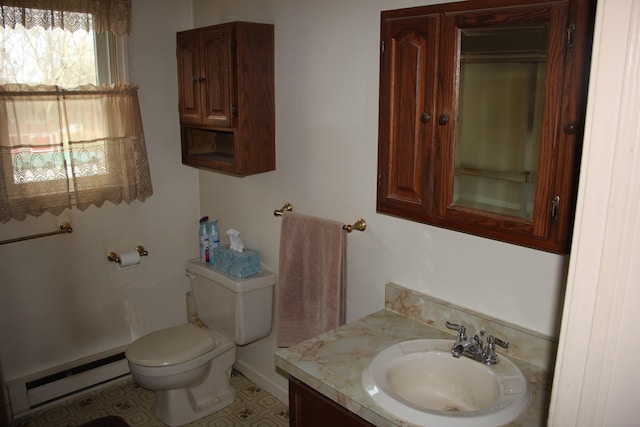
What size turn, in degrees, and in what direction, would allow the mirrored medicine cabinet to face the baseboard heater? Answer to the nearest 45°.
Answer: approximately 45° to its right

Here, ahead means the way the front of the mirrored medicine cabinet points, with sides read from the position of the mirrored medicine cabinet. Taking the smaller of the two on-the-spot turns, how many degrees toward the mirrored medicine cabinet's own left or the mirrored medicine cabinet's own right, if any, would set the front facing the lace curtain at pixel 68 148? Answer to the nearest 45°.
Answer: approximately 45° to the mirrored medicine cabinet's own right

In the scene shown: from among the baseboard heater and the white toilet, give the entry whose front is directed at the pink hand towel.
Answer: the baseboard heater

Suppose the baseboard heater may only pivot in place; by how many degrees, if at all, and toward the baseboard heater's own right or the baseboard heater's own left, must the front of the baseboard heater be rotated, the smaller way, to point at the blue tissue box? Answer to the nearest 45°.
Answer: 0° — it already faces it

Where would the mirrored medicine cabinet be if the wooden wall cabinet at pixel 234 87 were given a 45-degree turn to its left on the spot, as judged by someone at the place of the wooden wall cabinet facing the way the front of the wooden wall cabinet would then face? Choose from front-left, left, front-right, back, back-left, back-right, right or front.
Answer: front-left

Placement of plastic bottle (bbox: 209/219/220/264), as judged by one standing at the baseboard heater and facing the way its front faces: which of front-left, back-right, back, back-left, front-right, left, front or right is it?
front-left

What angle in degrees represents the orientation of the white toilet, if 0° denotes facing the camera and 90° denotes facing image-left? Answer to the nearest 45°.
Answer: approximately 45°

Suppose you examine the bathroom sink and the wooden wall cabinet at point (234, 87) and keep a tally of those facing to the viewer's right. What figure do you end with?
0

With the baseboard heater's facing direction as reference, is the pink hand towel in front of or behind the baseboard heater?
in front

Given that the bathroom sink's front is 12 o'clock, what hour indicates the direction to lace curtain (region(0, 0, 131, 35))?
The lace curtain is roughly at 2 o'clock from the bathroom sink.

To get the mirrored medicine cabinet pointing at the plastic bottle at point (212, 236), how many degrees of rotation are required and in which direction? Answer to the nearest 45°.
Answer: approximately 90° to its right
